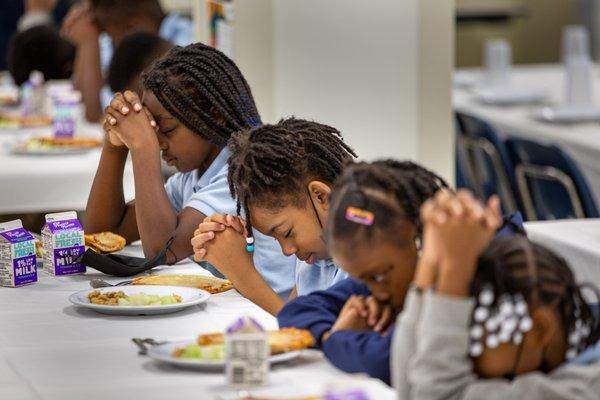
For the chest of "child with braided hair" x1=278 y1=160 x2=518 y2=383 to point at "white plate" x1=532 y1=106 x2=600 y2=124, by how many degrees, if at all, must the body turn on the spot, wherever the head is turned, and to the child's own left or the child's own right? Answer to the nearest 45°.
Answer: approximately 135° to the child's own right

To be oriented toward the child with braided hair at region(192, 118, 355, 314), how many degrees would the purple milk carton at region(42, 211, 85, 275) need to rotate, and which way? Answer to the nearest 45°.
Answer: approximately 45° to its left

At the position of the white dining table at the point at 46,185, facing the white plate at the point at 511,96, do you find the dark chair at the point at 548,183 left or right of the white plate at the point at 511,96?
right

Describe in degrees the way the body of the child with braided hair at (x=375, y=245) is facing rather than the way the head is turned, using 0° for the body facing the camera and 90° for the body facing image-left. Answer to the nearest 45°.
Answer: approximately 45°

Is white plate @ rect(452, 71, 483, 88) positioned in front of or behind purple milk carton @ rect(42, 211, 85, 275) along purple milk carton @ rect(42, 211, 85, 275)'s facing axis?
behind

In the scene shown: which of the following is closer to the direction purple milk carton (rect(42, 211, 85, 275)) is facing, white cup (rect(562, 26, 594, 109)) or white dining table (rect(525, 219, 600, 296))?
the white dining table

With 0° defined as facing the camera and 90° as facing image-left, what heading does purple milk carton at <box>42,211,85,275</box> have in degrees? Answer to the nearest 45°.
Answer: approximately 0°

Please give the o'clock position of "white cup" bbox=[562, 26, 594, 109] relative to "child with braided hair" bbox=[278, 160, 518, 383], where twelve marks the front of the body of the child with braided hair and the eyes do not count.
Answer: The white cup is roughly at 5 o'clock from the child with braided hair.
